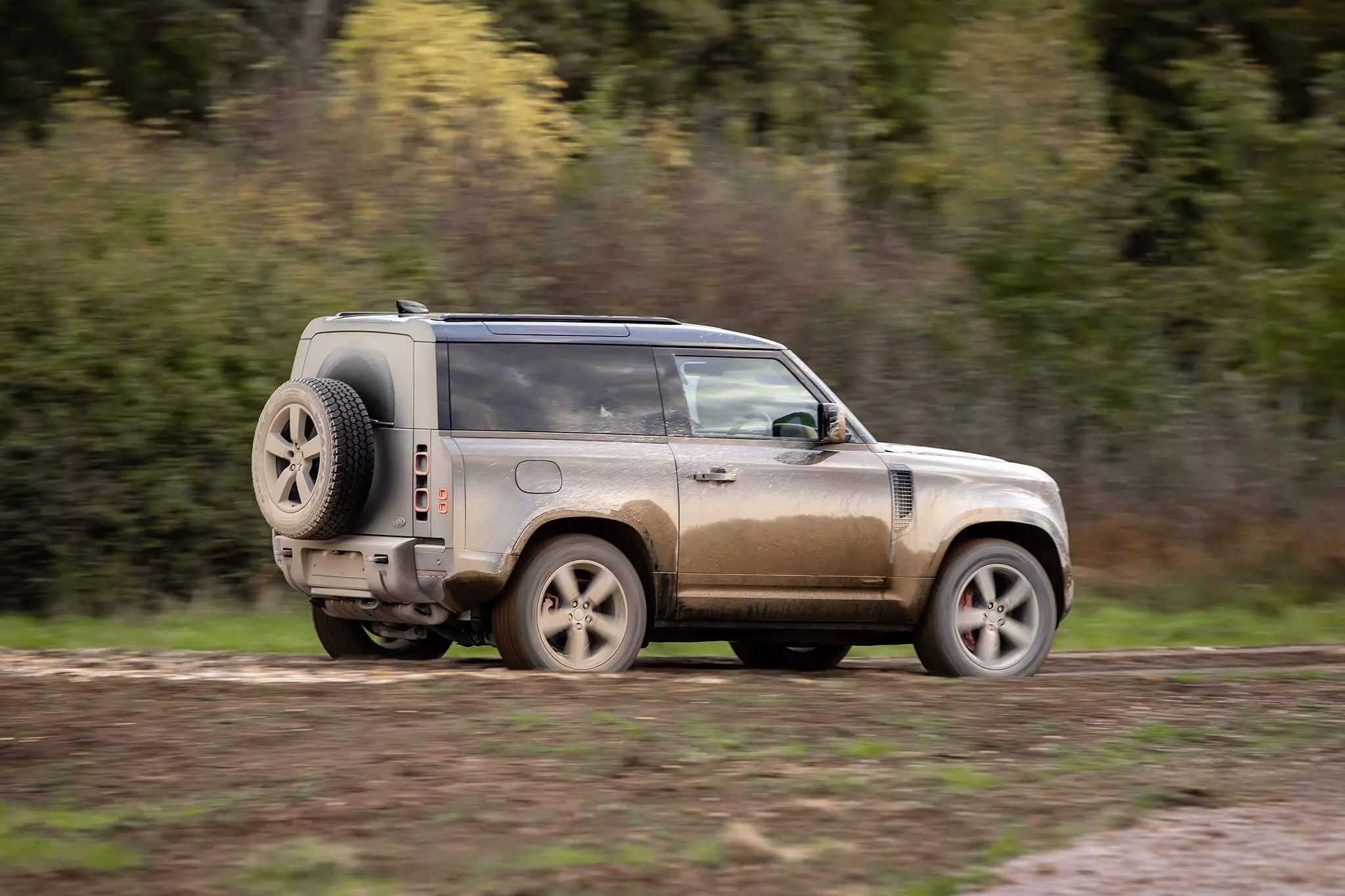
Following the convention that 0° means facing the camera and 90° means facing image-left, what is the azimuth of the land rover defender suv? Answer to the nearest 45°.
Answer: approximately 225°
